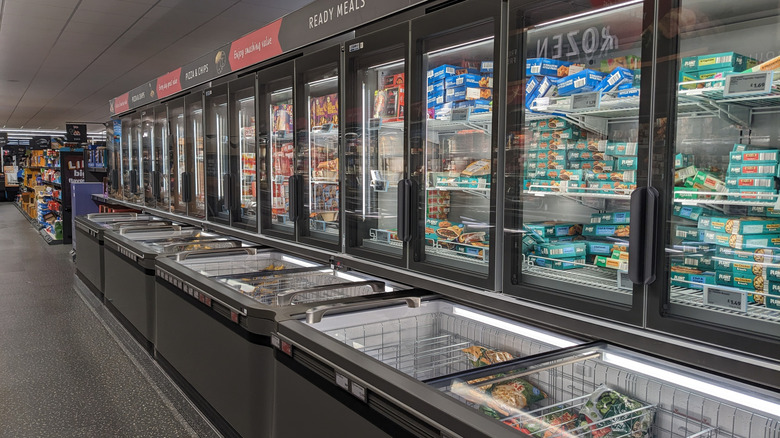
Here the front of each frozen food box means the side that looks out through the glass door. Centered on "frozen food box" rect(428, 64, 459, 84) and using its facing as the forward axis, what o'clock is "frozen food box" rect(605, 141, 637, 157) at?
"frozen food box" rect(605, 141, 637, 157) is roughly at 9 o'clock from "frozen food box" rect(428, 64, 459, 84).

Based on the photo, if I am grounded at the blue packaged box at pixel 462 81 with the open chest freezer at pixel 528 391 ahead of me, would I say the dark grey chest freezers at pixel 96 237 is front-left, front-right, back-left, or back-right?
back-right

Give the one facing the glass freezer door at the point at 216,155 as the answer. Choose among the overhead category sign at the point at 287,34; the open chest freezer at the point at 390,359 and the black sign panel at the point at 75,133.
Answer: the black sign panel

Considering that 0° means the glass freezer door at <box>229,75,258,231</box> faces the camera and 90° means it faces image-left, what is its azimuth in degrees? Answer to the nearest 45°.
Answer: approximately 45°

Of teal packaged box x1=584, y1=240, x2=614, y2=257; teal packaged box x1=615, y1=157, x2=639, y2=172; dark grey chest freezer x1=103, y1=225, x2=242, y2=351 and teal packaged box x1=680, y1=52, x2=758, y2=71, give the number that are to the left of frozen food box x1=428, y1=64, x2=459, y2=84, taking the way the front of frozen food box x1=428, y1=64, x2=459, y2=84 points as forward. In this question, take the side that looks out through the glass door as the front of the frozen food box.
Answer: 3

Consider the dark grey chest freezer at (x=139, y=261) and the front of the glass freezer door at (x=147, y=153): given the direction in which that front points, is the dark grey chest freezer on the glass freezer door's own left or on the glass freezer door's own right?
on the glass freezer door's own left

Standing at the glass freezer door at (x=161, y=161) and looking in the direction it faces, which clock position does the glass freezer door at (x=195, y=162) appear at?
the glass freezer door at (x=195, y=162) is roughly at 10 o'clock from the glass freezer door at (x=161, y=161).

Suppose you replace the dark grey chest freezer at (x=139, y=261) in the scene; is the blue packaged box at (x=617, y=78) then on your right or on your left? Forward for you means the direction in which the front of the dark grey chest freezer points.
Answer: on your left

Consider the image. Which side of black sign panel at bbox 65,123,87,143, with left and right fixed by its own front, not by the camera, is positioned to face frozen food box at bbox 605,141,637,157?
front

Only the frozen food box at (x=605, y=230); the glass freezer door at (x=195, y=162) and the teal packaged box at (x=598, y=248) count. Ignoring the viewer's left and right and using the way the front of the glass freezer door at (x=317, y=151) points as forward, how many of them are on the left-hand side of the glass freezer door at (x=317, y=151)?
2

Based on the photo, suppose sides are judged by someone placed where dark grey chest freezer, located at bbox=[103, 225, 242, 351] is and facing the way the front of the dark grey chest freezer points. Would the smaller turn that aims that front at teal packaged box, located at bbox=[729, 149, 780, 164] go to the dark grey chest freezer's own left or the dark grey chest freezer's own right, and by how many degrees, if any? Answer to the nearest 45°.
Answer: approximately 90° to the dark grey chest freezer's own left

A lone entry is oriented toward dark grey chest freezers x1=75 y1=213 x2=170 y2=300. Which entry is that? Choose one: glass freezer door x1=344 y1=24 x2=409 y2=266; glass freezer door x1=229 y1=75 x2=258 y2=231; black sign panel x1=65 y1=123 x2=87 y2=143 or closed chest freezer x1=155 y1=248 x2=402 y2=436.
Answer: the black sign panel

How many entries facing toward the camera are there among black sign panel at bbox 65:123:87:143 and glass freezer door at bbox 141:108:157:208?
1

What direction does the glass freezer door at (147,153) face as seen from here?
to the viewer's left

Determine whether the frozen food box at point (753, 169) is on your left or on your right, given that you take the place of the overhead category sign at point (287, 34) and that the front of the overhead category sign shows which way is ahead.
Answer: on your left

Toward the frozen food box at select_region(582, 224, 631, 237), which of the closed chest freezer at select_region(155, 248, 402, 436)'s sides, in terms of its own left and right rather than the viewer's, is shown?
left

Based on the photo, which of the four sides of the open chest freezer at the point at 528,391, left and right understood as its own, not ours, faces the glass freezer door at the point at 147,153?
right

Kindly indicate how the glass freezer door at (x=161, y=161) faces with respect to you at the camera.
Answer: facing the viewer and to the left of the viewer

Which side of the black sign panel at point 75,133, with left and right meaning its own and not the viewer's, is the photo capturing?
front
